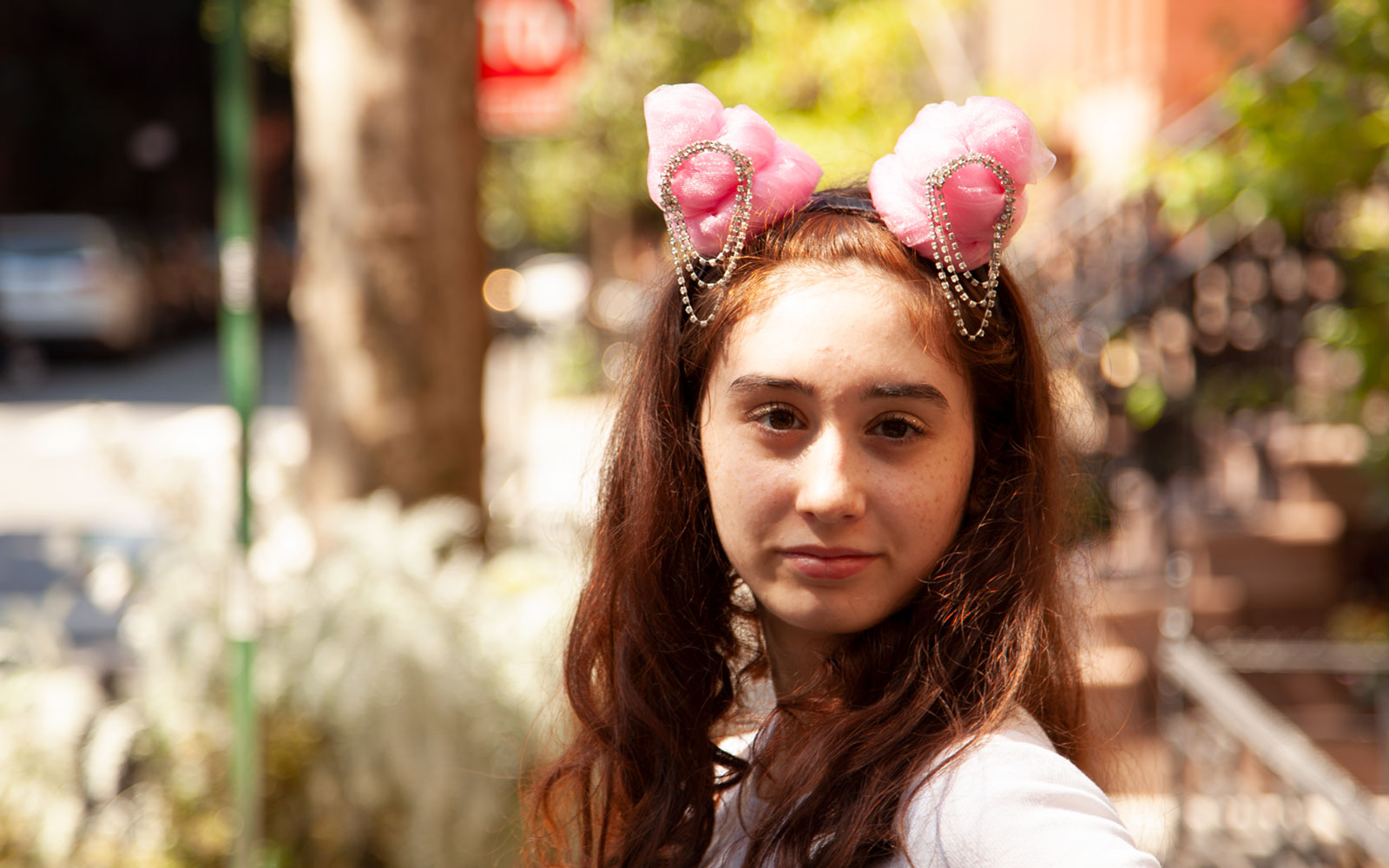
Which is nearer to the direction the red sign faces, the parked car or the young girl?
the young girl

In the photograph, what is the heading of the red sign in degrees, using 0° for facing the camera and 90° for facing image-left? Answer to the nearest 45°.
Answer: approximately 0°

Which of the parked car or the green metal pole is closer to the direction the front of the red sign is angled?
the green metal pole

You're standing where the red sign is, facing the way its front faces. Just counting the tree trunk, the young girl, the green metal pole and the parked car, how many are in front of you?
3

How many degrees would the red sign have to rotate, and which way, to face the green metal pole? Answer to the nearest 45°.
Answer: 0° — it already faces it

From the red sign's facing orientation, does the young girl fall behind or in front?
in front

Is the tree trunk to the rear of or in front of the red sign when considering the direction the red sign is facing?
in front

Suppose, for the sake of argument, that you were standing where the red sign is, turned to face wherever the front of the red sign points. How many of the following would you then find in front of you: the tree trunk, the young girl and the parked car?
2
